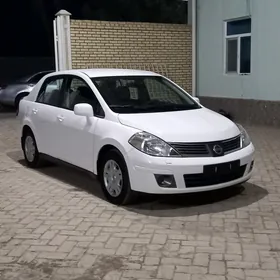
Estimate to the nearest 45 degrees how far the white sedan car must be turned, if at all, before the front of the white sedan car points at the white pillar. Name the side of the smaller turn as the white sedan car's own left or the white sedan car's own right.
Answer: approximately 135° to the white sedan car's own left

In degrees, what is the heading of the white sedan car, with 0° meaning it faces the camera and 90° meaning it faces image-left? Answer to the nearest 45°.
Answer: approximately 315°

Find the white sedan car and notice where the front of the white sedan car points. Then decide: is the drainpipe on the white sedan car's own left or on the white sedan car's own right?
on the white sedan car's own left

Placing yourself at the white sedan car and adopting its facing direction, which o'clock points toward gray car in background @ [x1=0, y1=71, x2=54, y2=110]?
The gray car in background is roughly at 7 o'clock from the white sedan car.

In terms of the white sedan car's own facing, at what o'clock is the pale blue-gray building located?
The pale blue-gray building is roughly at 8 o'clock from the white sedan car.
